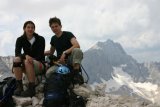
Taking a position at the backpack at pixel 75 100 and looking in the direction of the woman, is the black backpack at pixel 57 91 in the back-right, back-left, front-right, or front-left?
front-left

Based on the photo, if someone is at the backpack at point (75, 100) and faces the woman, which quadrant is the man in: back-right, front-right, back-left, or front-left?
front-right

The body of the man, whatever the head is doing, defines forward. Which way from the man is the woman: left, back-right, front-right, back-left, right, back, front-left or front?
right

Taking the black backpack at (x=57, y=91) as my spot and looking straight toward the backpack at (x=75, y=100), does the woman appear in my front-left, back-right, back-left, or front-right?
back-left

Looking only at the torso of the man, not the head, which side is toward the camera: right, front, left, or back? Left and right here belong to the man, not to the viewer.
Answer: front
